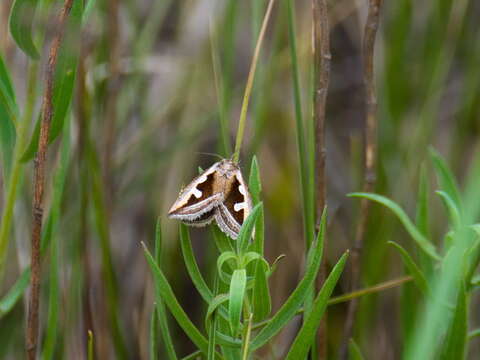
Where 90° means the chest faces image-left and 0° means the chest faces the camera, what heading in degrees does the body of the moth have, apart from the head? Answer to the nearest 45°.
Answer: approximately 180°

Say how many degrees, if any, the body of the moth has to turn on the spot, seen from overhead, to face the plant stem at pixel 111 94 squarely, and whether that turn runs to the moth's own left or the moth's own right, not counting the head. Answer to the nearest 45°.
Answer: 0° — it already faces it

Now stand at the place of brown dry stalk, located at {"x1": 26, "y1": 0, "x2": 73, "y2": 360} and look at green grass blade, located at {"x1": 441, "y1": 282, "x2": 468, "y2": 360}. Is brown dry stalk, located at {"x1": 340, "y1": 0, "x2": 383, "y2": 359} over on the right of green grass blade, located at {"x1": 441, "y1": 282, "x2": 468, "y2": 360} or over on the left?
left
